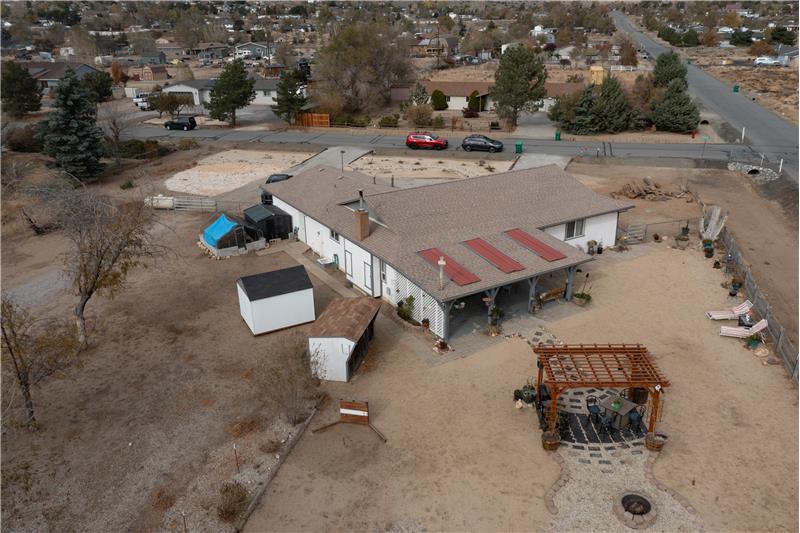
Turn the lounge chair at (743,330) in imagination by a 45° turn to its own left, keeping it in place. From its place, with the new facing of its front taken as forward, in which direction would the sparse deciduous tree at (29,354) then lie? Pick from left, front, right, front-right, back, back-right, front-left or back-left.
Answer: front

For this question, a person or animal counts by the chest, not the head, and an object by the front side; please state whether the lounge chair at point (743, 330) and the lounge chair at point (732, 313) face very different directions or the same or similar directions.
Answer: same or similar directions

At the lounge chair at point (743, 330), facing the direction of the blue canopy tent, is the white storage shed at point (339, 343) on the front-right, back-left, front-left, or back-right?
front-left

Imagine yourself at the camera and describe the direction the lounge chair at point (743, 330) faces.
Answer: facing to the left of the viewer

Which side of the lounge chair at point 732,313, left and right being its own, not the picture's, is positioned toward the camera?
left

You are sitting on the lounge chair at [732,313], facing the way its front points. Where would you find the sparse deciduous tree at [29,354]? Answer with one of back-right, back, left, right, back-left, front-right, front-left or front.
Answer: front-left

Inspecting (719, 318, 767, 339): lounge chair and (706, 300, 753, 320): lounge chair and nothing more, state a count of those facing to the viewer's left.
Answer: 2

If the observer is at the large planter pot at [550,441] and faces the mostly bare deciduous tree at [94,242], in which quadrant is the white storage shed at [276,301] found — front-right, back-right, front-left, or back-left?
front-right

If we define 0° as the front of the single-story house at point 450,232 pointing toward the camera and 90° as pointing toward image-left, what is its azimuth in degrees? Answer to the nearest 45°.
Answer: approximately 135°

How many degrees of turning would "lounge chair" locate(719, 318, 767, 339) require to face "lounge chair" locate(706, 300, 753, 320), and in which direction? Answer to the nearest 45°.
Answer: approximately 90° to its right

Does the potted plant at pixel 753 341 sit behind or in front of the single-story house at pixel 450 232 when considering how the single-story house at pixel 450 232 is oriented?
behind

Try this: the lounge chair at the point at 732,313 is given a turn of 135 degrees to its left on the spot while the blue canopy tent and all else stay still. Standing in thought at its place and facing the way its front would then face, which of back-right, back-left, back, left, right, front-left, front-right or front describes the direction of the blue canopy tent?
back-right
